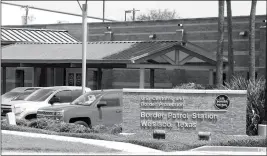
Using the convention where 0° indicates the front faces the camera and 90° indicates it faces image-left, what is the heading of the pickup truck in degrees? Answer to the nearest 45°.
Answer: approximately 45°

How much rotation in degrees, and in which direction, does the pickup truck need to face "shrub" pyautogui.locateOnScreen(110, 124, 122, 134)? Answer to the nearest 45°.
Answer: approximately 135° to its left

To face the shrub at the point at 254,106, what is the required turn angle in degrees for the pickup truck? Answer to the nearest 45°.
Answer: approximately 135° to its left

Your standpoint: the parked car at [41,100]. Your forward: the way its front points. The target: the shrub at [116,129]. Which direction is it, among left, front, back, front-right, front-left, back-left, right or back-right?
left

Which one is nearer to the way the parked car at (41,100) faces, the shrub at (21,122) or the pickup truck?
the shrub

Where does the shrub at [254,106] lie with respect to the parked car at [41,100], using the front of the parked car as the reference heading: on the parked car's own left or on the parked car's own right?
on the parked car's own left

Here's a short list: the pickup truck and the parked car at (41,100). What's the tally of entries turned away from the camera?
0

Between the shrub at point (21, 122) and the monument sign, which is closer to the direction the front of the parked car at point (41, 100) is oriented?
the shrub

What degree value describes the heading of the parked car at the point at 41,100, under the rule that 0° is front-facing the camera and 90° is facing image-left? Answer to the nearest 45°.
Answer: approximately 45°

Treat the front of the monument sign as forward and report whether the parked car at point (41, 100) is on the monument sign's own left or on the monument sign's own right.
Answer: on the monument sign's own right

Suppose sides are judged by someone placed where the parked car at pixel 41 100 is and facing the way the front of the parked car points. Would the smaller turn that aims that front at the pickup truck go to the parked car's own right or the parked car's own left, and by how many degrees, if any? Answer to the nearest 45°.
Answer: approximately 90° to the parked car's own left
